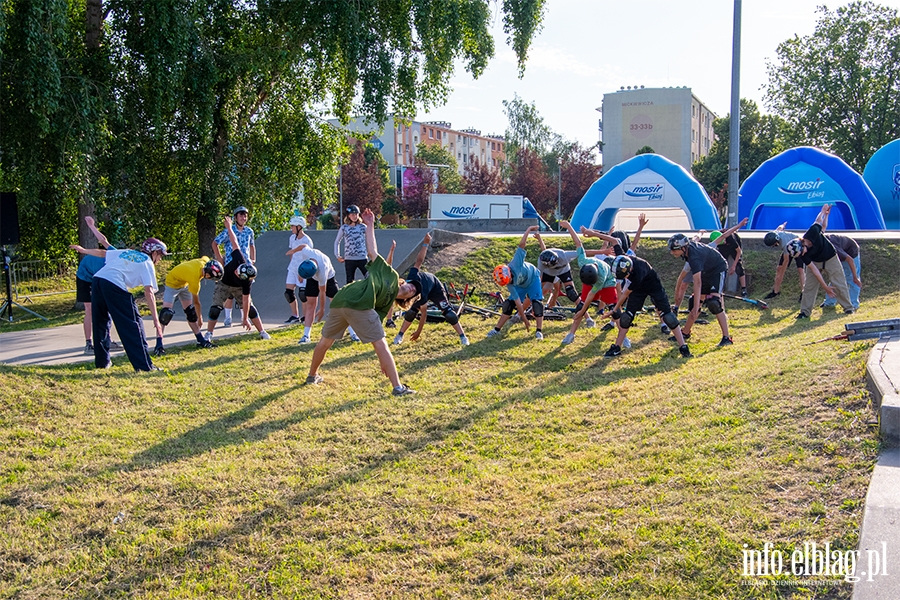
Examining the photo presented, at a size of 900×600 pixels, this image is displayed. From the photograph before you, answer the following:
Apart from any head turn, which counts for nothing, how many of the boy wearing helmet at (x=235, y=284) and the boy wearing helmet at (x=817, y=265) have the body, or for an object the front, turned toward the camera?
2

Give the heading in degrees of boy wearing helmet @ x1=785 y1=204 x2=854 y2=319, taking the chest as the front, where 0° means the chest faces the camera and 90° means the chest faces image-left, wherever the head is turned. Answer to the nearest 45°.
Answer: approximately 0°

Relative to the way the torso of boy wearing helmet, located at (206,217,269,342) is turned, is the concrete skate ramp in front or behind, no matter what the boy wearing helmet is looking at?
behind

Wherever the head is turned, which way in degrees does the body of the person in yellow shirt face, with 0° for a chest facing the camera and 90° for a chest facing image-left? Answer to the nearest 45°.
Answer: approximately 315°

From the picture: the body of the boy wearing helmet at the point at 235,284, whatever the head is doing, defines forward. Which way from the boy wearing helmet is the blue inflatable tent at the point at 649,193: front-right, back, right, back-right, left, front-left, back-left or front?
back-left

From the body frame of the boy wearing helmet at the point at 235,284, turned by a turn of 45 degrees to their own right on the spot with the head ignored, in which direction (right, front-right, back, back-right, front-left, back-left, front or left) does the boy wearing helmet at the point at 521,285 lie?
back-left

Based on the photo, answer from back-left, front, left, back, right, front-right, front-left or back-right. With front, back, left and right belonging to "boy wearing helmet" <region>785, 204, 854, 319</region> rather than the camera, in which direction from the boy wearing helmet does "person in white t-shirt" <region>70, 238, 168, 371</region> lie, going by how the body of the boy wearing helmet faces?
front-right

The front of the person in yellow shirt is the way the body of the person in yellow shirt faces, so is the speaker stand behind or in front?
behind

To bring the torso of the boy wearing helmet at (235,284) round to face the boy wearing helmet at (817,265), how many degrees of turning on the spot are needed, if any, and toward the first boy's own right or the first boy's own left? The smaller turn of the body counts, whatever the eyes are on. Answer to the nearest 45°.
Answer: approximately 90° to the first boy's own left
